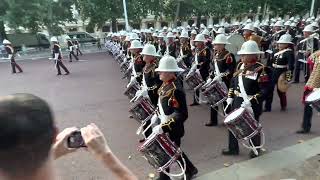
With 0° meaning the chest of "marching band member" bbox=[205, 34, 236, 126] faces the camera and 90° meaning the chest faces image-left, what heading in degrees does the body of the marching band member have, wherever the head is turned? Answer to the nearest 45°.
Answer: approximately 45°

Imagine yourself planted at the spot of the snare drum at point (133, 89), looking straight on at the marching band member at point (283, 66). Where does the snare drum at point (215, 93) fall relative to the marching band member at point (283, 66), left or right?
right

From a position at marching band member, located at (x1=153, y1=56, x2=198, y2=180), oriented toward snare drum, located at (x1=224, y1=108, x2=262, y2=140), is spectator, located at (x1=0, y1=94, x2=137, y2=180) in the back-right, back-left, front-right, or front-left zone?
back-right

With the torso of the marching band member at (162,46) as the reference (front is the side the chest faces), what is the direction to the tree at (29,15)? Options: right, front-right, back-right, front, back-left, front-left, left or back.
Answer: right

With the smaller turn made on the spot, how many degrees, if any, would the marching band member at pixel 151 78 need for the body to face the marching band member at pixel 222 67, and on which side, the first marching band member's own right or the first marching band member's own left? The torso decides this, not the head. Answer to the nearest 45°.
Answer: approximately 135° to the first marching band member's own left

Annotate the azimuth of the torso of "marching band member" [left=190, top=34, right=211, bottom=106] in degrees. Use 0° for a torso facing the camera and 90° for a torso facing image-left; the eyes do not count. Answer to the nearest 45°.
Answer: approximately 45°

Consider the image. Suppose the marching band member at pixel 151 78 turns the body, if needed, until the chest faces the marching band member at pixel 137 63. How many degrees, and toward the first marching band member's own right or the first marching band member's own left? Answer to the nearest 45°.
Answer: approximately 135° to the first marching band member's own right
